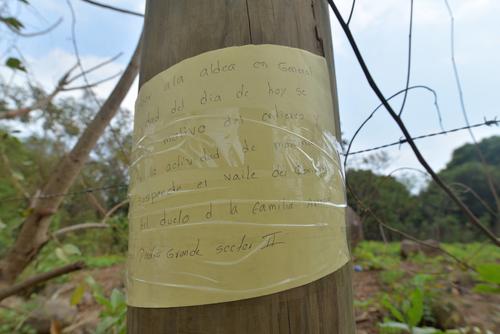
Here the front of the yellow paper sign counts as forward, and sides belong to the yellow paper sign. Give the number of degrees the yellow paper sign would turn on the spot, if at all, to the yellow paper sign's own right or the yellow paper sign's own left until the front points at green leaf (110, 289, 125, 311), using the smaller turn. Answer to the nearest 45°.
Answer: approximately 135° to the yellow paper sign's own right

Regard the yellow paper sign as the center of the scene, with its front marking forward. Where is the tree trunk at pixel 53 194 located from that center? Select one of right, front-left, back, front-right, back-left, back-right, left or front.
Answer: back-right

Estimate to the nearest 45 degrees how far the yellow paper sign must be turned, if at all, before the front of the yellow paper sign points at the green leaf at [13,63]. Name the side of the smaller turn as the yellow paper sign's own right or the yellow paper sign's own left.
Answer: approximately 135° to the yellow paper sign's own right

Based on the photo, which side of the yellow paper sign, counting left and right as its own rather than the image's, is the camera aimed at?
front

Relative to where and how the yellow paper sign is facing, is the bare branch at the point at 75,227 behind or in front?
behind
